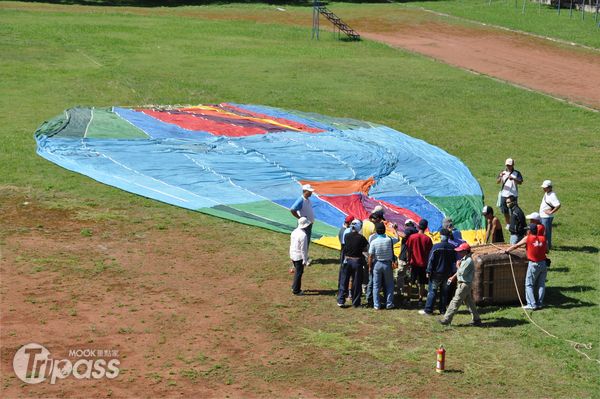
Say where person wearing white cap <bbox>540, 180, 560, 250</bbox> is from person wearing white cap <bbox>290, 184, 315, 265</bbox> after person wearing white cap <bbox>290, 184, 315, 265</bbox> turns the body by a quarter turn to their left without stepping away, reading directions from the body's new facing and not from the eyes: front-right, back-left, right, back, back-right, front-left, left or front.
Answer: front-right

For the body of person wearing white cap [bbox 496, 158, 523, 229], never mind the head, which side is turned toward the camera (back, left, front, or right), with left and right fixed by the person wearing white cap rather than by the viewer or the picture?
front

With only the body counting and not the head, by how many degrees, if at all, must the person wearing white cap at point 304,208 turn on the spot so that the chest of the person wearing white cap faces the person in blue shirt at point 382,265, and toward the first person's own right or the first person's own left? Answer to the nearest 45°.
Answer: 0° — they already face them

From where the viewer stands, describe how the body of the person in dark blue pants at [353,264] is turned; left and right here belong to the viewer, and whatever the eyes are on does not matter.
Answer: facing away from the viewer

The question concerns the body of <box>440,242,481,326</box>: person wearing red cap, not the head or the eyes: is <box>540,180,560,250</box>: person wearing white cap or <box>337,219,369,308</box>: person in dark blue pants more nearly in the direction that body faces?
the person in dark blue pants

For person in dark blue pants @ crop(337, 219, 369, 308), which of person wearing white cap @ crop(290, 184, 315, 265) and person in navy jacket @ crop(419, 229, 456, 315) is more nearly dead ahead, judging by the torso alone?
the person wearing white cap

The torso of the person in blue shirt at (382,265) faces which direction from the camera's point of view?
away from the camera

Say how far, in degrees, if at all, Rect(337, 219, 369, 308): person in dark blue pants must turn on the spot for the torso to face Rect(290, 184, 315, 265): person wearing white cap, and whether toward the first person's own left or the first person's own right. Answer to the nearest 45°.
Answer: approximately 45° to the first person's own left

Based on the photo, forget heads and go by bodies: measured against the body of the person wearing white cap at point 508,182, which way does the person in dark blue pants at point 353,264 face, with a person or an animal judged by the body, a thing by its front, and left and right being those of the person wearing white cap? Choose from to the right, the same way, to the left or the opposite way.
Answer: the opposite way

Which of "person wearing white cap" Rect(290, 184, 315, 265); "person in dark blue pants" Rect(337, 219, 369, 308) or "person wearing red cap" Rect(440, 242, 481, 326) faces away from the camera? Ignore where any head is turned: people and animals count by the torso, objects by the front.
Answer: the person in dark blue pants

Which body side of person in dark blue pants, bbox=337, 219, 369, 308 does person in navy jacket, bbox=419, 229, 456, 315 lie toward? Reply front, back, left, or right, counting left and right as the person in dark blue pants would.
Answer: right

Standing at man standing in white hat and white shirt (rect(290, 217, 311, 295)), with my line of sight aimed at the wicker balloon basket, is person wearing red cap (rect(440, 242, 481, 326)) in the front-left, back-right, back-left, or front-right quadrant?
front-right

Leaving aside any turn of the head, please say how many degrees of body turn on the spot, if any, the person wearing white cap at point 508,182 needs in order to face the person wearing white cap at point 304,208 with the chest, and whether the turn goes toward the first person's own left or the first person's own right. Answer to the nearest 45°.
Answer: approximately 45° to the first person's own right

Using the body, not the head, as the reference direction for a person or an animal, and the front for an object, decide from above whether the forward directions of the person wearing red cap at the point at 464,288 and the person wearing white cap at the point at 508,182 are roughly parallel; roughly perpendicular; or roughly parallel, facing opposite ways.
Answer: roughly perpendicular
